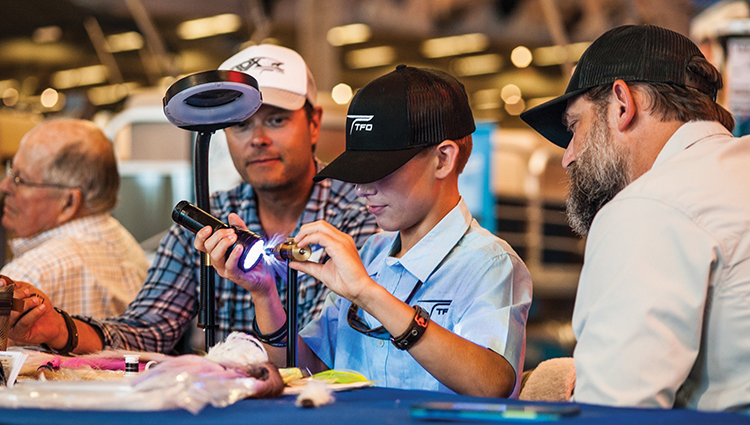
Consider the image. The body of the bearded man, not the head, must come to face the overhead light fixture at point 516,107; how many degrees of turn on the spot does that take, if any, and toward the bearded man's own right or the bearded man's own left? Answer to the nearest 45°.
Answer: approximately 90° to the bearded man's own right

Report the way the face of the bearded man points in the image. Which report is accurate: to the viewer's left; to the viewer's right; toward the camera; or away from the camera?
to the viewer's left

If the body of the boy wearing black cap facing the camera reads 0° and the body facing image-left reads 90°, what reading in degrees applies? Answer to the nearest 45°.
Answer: approximately 45°

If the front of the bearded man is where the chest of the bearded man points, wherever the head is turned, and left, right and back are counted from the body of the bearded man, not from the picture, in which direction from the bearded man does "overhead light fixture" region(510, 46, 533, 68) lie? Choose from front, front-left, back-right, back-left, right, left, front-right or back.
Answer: right

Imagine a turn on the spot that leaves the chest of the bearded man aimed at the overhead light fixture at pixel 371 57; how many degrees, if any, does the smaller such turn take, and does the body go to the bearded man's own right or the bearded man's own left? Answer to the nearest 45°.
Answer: approximately 90° to the bearded man's own right

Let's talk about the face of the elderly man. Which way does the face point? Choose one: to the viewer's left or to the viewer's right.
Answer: to the viewer's left

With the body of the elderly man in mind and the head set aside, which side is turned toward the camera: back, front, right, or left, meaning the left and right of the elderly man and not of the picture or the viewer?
left

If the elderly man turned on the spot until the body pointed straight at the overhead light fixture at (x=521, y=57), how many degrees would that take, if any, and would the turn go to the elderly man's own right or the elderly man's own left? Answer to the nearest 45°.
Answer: approximately 135° to the elderly man's own right

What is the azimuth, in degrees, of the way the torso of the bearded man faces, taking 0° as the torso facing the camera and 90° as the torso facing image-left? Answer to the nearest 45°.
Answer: approximately 90°

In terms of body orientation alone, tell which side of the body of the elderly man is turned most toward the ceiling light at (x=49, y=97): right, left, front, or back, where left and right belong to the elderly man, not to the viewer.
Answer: right

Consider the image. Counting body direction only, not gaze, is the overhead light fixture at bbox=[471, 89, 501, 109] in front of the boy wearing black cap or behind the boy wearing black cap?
behind

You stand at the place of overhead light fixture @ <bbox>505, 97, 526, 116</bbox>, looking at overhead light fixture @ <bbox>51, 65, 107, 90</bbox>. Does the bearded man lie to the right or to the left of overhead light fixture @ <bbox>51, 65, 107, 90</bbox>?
left

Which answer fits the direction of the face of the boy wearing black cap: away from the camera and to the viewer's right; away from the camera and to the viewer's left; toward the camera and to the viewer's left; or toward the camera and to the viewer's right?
toward the camera and to the viewer's left

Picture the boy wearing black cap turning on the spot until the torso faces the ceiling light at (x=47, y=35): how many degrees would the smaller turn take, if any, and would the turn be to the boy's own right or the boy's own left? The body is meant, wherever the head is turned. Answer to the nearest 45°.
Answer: approximately 90° to the boy's own right
